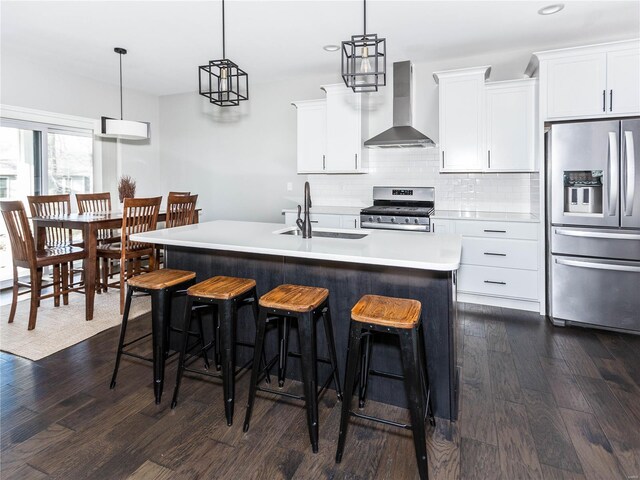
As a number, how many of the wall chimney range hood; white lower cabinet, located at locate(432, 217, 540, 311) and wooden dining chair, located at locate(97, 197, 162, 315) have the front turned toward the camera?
2

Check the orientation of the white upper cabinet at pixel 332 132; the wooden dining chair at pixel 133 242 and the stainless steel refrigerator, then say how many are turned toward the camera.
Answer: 2

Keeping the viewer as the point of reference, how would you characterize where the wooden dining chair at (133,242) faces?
facing away from the viewer and to the left of the viewer

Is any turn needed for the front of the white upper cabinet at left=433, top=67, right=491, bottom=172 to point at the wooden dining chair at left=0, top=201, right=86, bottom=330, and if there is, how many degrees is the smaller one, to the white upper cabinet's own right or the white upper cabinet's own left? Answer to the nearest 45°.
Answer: approximately 45° to the white upper cabinet's own right

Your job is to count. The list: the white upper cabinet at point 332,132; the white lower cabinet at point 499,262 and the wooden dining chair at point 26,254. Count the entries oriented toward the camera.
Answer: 2

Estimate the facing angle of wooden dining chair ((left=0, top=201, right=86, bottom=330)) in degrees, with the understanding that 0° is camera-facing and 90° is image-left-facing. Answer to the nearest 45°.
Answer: approximately 225°
